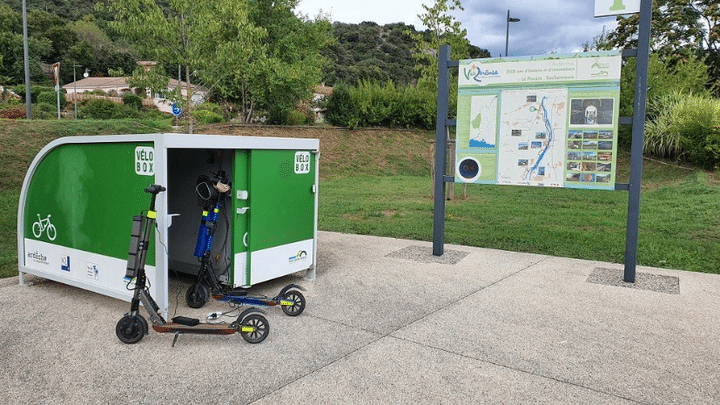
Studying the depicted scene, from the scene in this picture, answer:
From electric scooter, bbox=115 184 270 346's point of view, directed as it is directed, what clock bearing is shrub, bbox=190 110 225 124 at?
The shrub is roughly at 3 o'clock from the electric scooter.

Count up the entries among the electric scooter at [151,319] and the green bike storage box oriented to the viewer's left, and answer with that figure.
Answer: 1

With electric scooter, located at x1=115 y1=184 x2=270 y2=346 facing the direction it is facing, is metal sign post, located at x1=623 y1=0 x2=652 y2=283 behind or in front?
behind

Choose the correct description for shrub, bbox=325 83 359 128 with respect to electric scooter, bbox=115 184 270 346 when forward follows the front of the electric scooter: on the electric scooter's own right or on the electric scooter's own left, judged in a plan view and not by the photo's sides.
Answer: on the electric scooter's own right

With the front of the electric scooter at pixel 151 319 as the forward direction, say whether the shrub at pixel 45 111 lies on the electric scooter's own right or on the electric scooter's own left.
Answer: on the electric scooter's own right

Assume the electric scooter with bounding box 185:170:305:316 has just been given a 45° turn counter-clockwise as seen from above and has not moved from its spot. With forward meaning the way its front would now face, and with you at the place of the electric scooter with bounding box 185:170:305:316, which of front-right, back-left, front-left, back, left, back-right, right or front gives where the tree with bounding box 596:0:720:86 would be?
back

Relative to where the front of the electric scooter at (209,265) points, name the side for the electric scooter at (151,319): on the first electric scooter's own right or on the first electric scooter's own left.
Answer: on the first electric scooter's own left

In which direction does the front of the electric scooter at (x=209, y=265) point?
to the viewer's left

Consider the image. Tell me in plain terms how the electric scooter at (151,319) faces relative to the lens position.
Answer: facing to the left of the viewer

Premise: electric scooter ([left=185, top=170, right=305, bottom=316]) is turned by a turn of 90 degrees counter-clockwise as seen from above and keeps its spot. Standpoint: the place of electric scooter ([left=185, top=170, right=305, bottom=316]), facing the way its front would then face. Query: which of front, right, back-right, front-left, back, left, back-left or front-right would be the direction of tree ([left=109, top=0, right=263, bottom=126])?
back

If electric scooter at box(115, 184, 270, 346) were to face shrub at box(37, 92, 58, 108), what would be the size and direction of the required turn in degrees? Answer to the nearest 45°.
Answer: approximately 90° to its right

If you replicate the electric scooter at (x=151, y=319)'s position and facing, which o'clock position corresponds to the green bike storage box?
The green bike storage box is roughly at 3 o'clock from the electric scooter.

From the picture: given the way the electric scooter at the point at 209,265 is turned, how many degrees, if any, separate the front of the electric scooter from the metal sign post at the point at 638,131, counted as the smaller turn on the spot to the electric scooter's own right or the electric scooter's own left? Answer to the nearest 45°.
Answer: approximately 180°

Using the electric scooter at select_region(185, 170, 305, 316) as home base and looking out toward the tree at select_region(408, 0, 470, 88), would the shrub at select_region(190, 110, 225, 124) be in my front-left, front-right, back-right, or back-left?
front-left

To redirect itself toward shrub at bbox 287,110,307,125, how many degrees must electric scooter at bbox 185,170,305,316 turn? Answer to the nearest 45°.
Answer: approximately 90° to its right

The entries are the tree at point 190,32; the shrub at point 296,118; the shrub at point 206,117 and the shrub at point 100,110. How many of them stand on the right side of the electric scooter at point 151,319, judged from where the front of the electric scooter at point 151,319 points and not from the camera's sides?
4

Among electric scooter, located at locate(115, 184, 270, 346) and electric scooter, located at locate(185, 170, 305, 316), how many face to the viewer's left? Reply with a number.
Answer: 2
